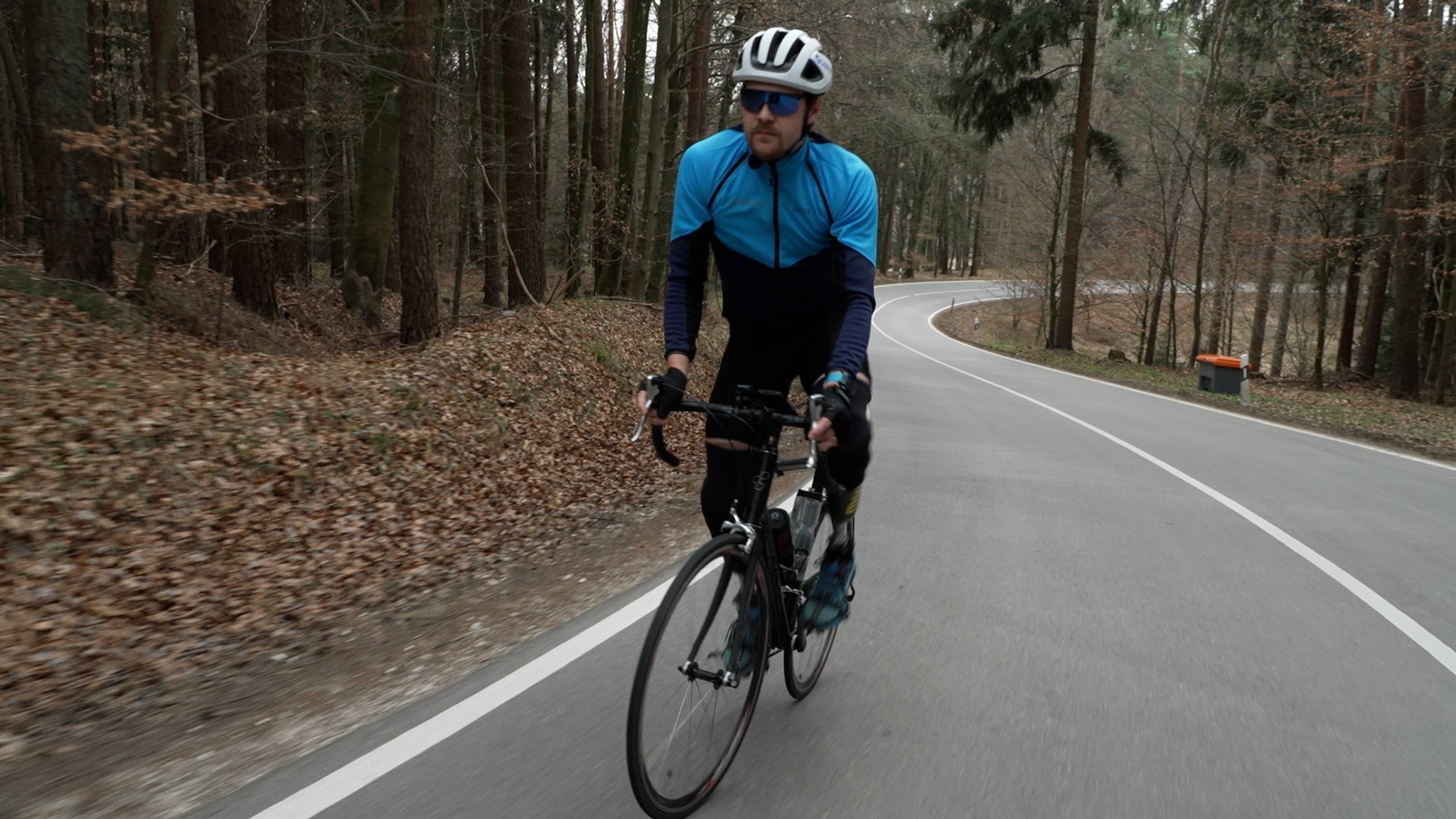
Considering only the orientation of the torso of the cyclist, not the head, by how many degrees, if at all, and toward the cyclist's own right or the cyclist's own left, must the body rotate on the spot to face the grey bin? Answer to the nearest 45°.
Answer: approximately 180°

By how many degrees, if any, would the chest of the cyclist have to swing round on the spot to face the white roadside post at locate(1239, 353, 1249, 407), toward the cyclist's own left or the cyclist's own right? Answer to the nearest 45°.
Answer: approximately 180°

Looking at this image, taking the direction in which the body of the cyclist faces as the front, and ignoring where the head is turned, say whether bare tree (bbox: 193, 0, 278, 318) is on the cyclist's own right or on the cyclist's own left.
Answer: on the cyclist's own right

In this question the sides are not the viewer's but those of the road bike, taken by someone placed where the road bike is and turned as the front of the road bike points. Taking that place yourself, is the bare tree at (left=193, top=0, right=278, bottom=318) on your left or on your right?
on your right

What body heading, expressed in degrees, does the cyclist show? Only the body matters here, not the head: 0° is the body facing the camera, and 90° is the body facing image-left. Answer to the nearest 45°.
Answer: approximately 45°

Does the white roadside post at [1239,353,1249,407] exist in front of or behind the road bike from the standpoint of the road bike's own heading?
behind

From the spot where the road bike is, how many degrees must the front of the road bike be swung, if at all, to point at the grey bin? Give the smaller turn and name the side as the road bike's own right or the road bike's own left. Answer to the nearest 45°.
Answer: approximately 180°
